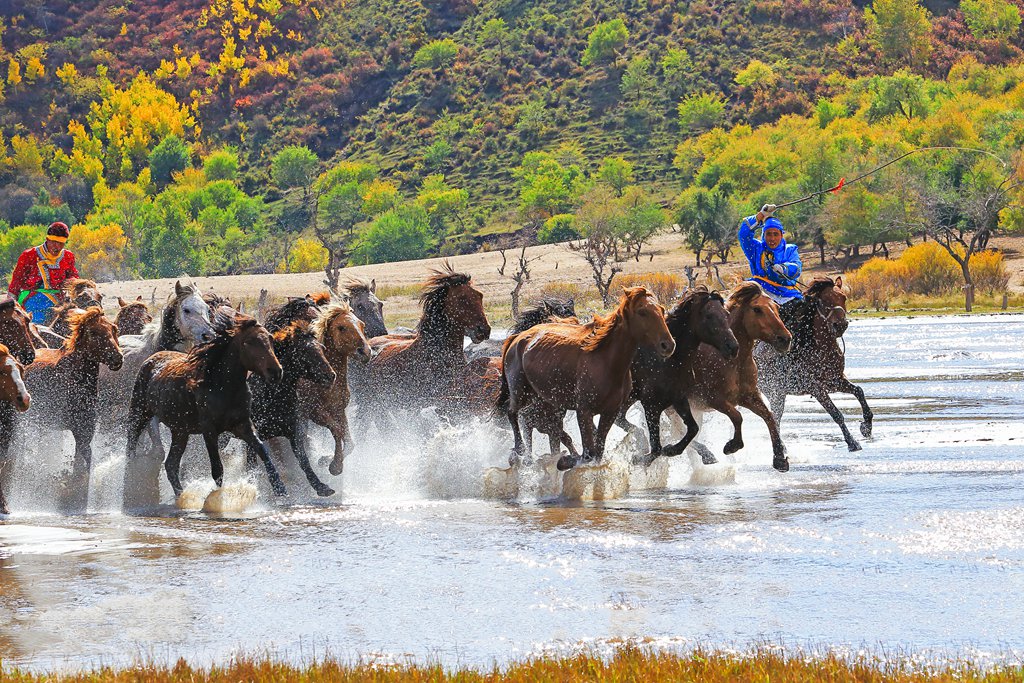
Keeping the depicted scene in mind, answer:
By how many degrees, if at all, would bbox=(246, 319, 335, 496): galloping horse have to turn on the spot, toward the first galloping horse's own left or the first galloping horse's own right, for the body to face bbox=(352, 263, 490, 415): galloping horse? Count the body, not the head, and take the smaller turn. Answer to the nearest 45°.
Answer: approximately 90° to the first galloping horse's own left

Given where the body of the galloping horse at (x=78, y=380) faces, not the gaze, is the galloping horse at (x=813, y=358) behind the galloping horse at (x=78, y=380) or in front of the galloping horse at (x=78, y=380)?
in front

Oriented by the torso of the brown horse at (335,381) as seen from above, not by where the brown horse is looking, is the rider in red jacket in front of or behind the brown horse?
behind

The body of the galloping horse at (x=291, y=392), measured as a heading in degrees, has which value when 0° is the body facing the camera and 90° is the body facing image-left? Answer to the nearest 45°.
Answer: approximately 315°

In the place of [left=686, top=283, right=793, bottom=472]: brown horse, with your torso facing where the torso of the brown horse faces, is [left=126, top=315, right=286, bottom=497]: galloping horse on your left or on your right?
on your right

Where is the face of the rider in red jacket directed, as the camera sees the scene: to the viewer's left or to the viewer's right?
to the viewer's right

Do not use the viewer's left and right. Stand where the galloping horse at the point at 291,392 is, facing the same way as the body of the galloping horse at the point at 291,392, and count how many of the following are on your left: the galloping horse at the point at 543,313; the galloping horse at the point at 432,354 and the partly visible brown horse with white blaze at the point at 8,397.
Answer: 2
